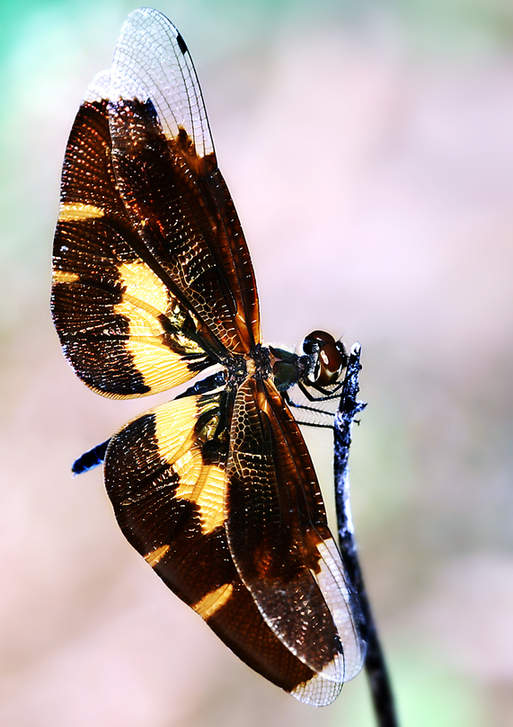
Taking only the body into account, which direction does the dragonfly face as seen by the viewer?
to the viewer's right
